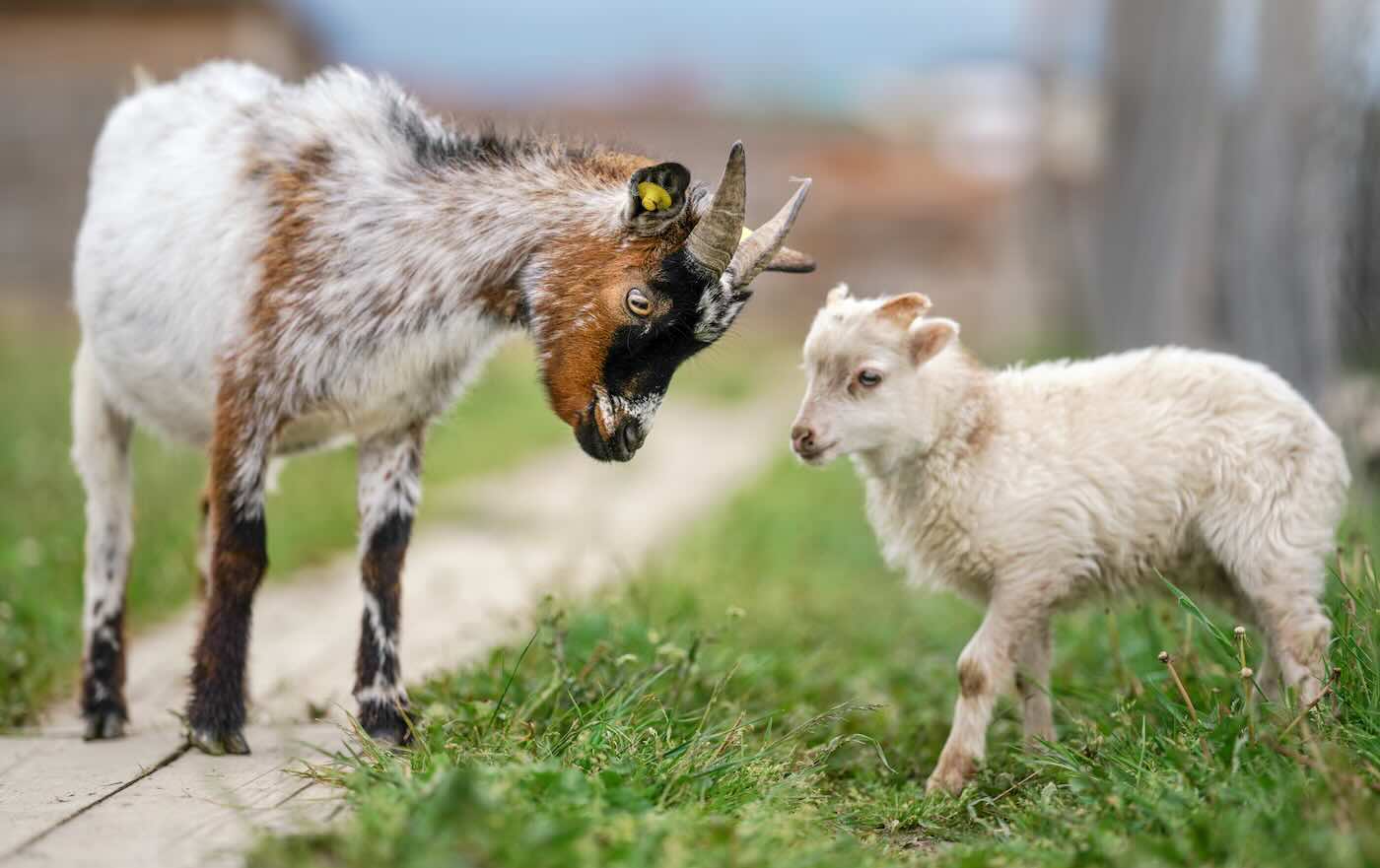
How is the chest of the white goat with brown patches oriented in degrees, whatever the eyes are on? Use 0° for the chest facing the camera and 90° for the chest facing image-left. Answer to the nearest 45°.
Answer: approximately 315°
